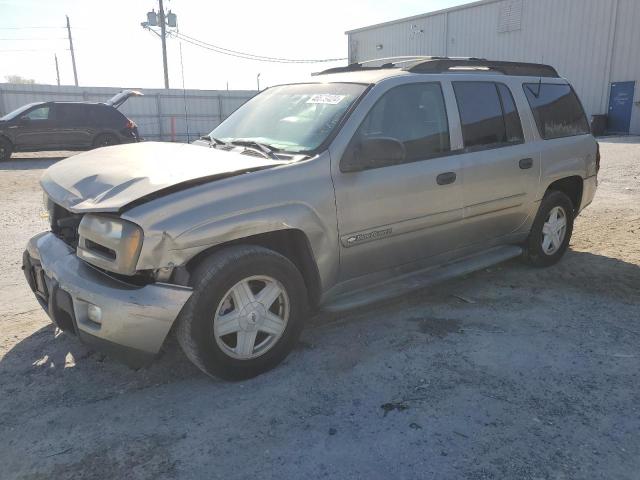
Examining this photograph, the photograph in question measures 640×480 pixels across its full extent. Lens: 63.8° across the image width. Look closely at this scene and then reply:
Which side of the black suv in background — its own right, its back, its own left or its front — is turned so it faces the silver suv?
left

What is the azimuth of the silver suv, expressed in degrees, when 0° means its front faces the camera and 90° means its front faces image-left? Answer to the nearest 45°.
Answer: approximately 45°

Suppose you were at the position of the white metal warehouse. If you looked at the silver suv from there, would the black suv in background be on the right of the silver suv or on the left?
right

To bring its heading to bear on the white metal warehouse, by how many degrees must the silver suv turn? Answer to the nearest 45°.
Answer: approximately 180°

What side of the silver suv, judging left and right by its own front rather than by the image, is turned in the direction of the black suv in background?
right

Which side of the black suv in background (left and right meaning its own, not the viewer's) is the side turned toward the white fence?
right

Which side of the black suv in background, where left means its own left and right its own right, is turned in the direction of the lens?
left

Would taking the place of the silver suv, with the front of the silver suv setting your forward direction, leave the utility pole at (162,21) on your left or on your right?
on your right

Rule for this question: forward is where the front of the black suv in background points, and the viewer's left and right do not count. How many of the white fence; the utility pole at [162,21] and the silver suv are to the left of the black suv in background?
1

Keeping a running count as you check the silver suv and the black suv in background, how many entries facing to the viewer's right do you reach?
0

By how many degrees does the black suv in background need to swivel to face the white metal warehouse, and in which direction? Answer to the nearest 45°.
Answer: approximately 180°
